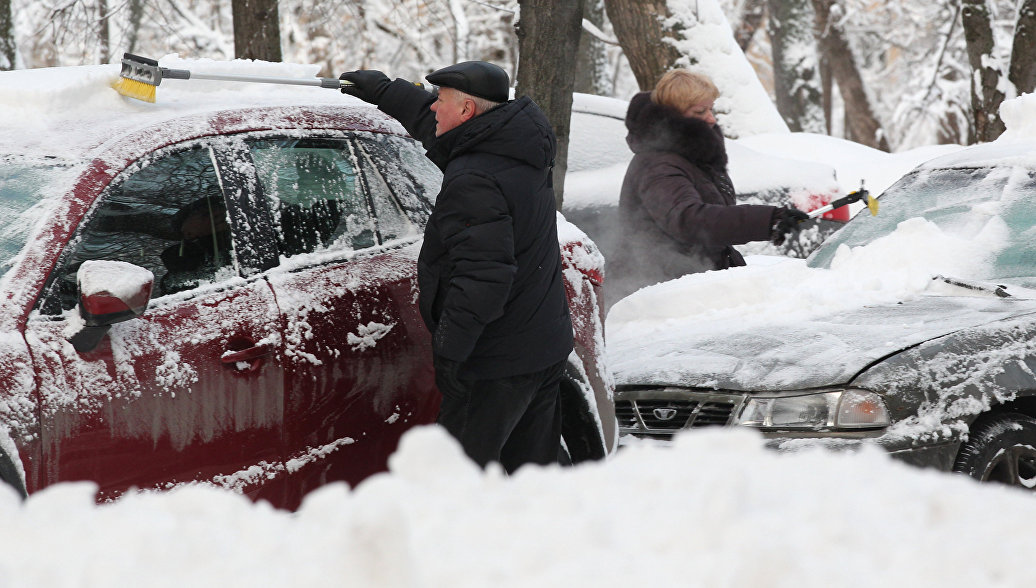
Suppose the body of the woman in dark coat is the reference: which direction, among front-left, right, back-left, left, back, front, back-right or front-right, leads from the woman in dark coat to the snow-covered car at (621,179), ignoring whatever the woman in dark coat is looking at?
left

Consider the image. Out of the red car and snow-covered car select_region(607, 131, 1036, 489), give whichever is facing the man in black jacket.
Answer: the snow-covered car

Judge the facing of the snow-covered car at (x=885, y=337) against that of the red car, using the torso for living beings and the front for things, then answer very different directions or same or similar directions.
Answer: same or similar directions

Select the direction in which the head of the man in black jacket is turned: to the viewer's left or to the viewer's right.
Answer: to the viewer's left

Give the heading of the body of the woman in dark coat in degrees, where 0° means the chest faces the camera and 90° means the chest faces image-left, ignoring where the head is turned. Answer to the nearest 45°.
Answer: approximately 270°

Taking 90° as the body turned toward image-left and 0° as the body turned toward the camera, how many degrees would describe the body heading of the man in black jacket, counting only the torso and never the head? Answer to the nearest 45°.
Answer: approximately 90°

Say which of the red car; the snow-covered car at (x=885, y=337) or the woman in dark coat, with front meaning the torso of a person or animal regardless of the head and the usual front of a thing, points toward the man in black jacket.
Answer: the snow-covered car

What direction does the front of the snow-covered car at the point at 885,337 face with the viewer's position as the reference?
facing the viewer and to the left of the viewer

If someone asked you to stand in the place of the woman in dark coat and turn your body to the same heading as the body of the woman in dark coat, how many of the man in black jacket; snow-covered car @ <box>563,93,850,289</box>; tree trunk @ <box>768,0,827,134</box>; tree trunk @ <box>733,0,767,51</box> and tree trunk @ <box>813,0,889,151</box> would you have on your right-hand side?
1

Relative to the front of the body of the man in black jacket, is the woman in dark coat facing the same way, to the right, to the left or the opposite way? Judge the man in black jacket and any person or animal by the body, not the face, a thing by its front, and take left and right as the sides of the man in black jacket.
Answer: the opposite way

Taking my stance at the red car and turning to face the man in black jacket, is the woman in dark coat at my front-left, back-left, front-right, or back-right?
front-left

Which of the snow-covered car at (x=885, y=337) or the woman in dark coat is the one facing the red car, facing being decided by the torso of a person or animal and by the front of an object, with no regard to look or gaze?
the snow-covered car

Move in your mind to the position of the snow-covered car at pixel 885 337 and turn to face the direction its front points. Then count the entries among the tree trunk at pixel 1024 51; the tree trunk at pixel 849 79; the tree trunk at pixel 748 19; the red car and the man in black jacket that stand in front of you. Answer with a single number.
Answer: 2
